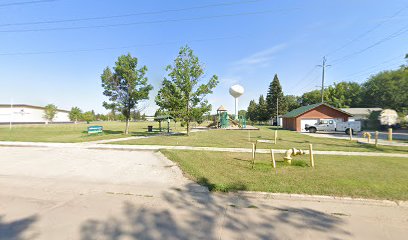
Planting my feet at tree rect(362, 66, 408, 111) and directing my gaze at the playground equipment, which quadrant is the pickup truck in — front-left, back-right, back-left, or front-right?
front-left

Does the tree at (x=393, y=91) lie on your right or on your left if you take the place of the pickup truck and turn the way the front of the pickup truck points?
on your right

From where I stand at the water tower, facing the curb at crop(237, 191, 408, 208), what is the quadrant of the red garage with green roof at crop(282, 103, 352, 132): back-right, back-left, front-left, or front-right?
front-left

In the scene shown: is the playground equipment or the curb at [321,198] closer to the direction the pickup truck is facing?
the playground equipment

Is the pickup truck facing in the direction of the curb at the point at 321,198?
no

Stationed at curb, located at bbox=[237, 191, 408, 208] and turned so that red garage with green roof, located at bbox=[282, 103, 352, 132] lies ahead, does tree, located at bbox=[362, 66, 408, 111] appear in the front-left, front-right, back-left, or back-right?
front-right

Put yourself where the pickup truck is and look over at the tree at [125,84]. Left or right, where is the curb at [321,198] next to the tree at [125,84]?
left

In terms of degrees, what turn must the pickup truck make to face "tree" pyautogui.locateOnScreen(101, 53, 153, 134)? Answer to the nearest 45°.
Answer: approximately 45° to its left

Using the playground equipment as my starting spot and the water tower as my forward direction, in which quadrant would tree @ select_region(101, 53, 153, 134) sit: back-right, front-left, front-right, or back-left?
back-left

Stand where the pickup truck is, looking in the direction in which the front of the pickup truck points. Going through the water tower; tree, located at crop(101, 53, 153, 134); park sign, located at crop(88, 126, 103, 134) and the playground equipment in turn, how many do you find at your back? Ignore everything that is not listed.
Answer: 0

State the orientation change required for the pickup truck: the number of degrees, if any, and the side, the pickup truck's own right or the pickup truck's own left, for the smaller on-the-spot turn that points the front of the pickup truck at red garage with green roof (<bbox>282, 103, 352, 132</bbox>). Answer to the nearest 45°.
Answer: approximately 45° to the pickup truck's own right

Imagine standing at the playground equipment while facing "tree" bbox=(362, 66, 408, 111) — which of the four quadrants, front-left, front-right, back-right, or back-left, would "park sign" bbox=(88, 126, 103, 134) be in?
back-right

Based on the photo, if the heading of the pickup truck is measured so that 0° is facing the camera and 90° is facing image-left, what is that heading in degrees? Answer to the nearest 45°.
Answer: approximately 90°

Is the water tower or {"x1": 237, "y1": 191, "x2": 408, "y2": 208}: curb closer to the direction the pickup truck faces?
the water tower

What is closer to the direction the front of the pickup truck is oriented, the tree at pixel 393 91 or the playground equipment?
the playground equipment

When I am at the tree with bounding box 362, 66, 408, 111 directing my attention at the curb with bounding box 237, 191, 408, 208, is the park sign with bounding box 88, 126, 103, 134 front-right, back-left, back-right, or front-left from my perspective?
front-right
